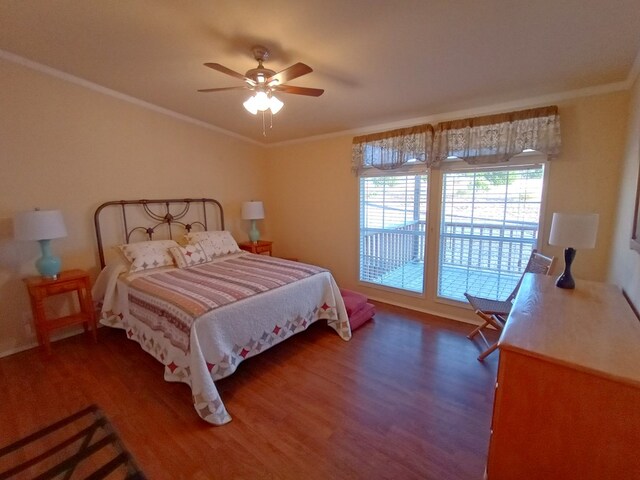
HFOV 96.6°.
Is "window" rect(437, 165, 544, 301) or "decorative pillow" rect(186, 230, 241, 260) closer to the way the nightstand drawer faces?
the window

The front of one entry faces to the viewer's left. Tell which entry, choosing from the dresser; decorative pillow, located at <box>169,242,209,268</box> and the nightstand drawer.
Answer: the dresser

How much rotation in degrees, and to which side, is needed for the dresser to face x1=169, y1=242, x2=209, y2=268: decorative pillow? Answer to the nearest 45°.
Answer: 0° — it already faces it

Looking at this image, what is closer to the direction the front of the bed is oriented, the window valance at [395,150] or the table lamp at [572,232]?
the table lamp

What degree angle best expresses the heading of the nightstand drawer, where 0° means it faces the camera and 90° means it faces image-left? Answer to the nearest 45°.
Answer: approximately 315°

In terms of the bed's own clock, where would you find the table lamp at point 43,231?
The table lamp is roughly at 5 o'clock from the bed.

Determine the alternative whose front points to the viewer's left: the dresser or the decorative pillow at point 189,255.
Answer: the dresser

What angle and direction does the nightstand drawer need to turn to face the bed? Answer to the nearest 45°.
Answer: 0° — it already faces it

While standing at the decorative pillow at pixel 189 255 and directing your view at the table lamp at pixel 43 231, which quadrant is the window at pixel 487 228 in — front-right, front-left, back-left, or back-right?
back-left

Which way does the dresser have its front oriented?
to the viewer's left
